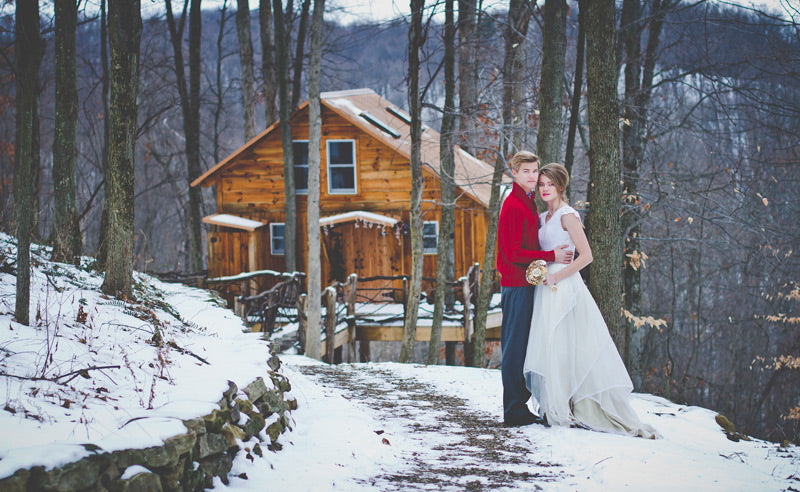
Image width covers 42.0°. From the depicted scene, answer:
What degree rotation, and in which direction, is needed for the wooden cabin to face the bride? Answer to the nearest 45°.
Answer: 0° — it already faces them

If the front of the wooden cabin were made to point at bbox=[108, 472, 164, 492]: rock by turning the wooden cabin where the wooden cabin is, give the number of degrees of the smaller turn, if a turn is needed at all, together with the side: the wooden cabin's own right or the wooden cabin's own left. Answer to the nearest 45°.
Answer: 0° — it already faces it

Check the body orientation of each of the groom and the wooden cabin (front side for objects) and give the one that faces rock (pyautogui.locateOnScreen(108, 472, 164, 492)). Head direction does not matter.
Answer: the wooden cabin

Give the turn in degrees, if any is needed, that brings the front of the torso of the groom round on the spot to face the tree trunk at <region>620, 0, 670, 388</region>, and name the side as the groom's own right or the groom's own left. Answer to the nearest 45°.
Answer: approximately 90° to the groom's own left

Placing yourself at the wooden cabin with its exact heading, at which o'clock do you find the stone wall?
The stone wall is roughly at 12 o'clock from the wooden cabin.

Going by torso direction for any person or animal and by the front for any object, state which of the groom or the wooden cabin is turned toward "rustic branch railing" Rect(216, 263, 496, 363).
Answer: the wooden cabin

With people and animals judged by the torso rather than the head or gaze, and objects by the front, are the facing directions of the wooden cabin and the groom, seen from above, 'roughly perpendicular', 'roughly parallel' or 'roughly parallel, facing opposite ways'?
roughly perpendicular

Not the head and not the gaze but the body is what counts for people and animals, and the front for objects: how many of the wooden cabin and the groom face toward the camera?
1

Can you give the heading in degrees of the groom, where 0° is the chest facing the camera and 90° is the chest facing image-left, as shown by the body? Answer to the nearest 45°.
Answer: approximately 270°

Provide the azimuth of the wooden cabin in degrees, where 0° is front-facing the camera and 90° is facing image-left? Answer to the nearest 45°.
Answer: approximately 0°
